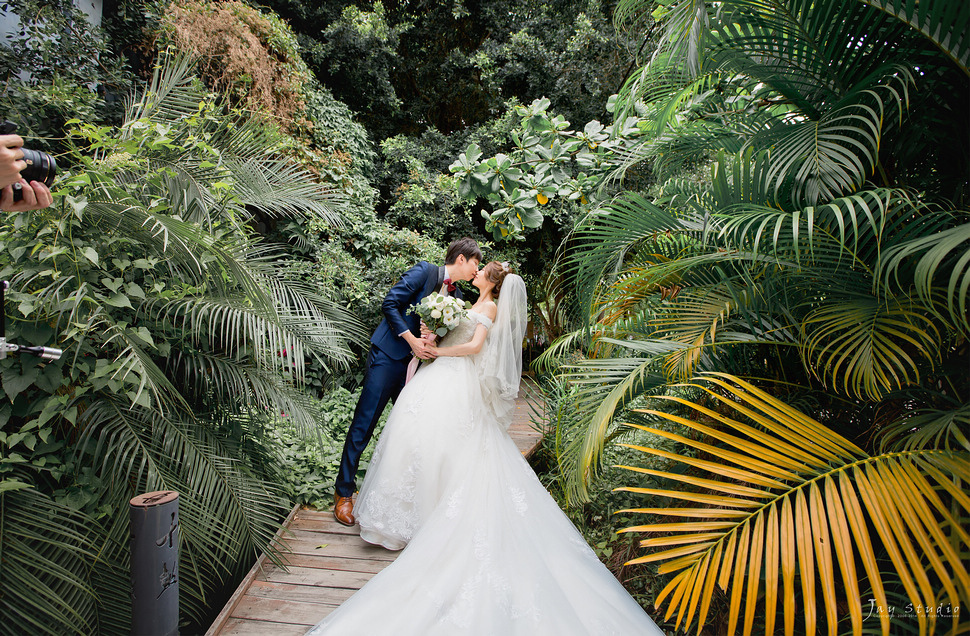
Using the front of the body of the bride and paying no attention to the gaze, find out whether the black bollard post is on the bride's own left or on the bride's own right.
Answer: on the bride's own left

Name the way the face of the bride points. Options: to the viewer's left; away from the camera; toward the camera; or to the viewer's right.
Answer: to the viewer's left

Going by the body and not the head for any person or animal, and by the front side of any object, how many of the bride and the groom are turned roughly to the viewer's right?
1

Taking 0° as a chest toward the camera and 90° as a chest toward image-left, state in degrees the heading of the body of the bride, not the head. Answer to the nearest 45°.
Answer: approximately 90°

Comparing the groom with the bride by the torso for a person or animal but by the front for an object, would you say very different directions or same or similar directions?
very different directions

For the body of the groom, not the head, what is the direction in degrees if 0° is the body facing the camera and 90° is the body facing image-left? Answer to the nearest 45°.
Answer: approximately 270°

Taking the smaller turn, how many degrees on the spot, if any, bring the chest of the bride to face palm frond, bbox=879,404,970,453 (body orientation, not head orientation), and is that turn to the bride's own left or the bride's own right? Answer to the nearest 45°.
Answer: approximately 135° to the bride's own left

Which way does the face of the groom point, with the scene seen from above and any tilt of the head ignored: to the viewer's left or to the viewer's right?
to the viewer's right
